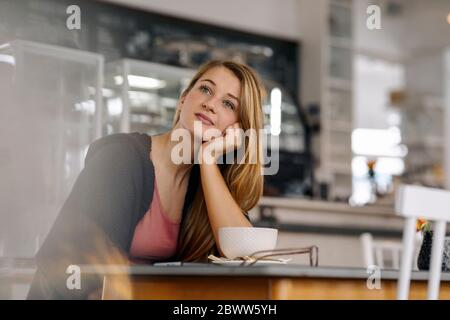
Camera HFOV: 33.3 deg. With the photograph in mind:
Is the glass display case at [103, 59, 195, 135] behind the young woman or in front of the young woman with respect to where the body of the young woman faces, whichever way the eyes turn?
behind

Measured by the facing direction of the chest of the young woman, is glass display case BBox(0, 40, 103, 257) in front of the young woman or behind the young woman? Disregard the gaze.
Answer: behind

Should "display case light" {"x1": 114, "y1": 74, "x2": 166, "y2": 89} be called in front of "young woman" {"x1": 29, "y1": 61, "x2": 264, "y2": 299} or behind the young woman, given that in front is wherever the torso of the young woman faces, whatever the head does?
behind

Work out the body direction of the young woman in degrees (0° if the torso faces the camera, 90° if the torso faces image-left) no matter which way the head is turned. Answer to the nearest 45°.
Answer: approximately 315°

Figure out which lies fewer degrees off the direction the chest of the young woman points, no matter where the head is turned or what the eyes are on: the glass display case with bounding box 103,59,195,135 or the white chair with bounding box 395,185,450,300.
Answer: the white chair

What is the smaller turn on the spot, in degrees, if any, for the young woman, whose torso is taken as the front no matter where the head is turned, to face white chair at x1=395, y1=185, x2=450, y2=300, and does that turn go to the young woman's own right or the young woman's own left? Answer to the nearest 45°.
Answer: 0° — they already face it

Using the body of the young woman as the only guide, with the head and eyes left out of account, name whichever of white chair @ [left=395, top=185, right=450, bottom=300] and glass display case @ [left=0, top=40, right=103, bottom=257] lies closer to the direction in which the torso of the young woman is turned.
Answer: the white chair
